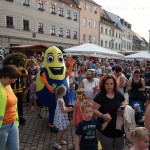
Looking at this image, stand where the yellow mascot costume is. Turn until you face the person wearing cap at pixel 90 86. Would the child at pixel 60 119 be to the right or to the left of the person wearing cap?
right

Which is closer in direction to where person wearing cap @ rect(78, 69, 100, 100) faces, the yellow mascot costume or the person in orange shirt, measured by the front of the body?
the person in orange shirt

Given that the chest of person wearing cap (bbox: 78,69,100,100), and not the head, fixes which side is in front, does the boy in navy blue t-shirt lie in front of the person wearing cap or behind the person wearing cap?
in front

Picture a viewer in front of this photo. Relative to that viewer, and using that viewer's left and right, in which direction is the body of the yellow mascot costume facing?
facing the viewer and to the right of the viewer

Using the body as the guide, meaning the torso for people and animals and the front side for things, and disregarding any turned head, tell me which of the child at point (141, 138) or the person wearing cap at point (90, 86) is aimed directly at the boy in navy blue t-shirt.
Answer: the person wearing cap

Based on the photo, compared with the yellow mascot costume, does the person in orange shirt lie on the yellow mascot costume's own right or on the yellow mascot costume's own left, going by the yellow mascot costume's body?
on the yellow mascot costume's own right

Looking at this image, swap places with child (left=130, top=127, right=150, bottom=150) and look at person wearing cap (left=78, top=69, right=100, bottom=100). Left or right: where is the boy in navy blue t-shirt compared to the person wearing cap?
left

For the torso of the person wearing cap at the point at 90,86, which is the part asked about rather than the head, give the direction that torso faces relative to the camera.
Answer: toward the camera
